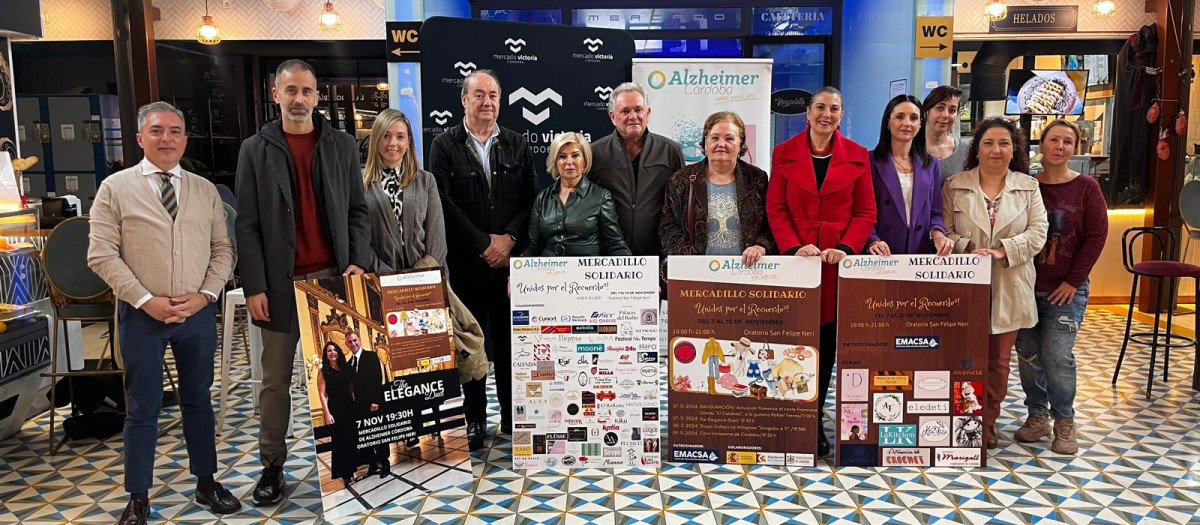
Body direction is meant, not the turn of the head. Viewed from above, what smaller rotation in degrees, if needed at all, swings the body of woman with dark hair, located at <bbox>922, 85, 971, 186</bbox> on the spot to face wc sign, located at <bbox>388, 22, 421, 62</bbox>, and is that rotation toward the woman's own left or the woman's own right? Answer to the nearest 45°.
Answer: approximately 90° to the woman's own right

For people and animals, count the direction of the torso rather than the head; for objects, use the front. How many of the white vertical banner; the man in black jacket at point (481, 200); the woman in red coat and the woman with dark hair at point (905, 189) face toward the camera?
4

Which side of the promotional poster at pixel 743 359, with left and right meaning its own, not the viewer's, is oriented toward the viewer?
front

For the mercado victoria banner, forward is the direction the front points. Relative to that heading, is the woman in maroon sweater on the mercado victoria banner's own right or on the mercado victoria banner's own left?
on the mercado victoria banner's own left

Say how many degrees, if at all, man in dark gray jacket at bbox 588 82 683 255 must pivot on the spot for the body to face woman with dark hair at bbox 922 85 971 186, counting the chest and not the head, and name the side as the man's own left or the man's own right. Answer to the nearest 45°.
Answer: approximately 90° to the man's own left

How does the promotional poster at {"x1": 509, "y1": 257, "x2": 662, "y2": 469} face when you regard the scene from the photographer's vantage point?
facing the viewer

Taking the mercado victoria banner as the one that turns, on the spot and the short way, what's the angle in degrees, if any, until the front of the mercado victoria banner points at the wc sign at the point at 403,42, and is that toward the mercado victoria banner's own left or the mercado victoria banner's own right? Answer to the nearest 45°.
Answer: approximately 135° to the mercado victoria banner's own right

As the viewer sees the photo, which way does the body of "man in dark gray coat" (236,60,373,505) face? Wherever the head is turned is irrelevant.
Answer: toward the camera

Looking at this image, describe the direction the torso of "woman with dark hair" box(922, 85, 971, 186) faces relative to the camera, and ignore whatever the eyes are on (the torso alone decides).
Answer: toward the camera

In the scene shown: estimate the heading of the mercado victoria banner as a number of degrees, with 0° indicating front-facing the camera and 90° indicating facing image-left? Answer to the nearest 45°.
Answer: approximately 0°

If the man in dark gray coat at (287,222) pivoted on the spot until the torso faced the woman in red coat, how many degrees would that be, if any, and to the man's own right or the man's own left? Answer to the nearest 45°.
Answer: approximately 90° to the man's own left

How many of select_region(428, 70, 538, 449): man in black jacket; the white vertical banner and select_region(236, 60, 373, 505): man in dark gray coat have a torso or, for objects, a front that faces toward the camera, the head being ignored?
3

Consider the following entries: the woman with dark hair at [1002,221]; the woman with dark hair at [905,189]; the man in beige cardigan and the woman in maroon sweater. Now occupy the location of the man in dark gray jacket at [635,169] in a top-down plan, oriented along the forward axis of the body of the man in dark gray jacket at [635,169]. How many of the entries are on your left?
3
